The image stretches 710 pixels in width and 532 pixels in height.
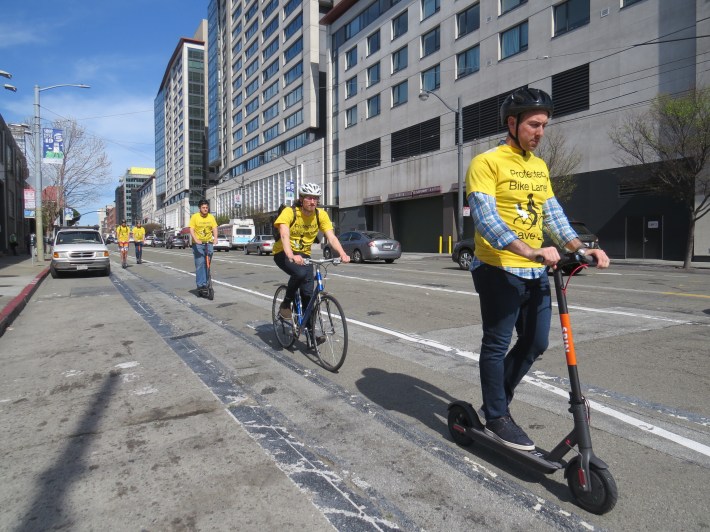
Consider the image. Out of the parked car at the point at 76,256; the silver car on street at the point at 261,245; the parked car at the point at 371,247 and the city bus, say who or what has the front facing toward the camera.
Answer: the parked car at the point at 76,256

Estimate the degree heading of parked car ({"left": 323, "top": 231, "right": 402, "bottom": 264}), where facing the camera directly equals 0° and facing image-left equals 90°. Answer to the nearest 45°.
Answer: approximately 135°

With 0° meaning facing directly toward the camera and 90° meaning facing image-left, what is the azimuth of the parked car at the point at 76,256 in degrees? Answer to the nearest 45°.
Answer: approximately 0°

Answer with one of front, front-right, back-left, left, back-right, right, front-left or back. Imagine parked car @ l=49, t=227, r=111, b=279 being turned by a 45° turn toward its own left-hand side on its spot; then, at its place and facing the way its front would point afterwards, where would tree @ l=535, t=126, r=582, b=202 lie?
front-left

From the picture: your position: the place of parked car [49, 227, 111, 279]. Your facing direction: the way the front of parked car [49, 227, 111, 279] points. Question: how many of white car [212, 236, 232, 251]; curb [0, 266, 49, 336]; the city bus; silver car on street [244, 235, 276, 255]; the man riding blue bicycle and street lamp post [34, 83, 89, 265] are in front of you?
2

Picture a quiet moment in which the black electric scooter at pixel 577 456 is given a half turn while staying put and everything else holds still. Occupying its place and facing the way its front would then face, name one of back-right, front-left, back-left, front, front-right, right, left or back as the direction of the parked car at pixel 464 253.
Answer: front-right

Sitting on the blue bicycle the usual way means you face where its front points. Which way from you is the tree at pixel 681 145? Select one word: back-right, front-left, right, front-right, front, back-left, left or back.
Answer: left

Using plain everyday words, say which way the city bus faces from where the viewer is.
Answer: facing away from the viewer and to the left of the viewer

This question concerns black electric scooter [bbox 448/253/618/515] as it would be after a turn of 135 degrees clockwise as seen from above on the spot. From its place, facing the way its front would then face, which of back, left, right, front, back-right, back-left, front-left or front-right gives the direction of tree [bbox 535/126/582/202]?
right

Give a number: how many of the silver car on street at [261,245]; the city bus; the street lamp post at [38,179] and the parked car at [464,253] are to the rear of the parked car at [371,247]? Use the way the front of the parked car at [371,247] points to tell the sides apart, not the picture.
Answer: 1

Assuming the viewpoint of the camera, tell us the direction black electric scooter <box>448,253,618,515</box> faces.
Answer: facing the viewer and to the right of the viewer

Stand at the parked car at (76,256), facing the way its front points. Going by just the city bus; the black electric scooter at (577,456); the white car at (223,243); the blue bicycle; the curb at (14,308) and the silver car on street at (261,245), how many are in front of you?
3

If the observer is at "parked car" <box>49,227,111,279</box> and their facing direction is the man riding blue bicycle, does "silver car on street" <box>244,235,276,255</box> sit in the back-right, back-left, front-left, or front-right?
back-left

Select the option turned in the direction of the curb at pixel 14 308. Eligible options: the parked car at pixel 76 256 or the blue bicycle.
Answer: the parked car

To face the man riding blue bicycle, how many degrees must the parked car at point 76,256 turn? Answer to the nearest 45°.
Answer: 0° — it already faces them
